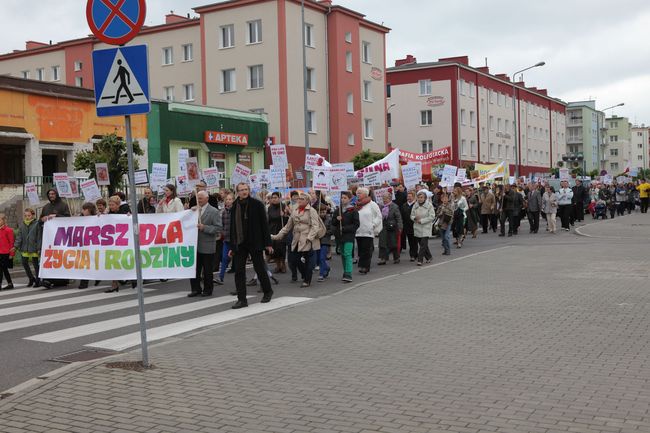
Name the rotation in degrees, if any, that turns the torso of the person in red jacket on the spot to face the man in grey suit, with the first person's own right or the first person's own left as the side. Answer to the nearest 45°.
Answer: approximately 90° to the first person's own left

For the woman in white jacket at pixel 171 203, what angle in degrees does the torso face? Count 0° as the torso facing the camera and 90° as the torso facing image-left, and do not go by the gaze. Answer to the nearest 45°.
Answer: approximately 45°

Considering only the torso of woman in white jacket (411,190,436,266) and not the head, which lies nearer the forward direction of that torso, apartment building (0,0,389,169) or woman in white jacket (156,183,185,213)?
the woman in white jacket

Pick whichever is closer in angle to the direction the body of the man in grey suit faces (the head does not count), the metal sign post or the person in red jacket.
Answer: the metal sign post

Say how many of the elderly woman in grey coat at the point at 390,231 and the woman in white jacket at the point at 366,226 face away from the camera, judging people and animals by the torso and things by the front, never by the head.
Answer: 0

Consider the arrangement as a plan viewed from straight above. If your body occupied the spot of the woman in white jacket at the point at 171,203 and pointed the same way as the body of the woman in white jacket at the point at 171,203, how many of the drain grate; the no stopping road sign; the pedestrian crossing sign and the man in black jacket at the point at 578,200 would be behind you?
1

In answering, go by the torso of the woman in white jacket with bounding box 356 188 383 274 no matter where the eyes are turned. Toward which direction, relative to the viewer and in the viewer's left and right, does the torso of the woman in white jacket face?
facing the viewer and to the left of the viewer

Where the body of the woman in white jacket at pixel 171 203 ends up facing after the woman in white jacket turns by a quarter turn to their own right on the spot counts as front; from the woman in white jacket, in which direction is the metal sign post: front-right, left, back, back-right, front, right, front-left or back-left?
back-left
